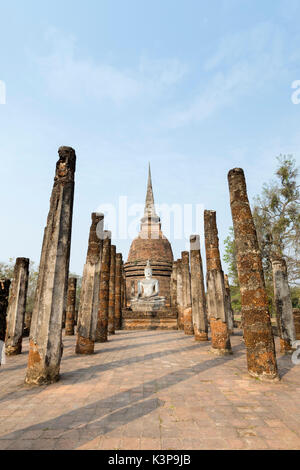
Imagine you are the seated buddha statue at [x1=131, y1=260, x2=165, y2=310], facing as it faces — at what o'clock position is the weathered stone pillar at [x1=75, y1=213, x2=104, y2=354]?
The weathered stone pillar is roughly at 12 o'clock from the seated buddha statue.

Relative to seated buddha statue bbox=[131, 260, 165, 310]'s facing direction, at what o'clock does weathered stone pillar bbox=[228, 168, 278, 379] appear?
The weathered stone pillar is roughly at 12 o'clock from the seated buddha statue.

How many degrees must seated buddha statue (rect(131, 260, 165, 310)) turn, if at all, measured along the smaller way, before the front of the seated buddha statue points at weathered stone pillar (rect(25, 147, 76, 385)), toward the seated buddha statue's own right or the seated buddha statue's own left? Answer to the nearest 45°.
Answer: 0° — it already faces it

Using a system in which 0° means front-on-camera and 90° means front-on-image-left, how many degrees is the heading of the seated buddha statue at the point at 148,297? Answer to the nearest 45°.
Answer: approximately 0°

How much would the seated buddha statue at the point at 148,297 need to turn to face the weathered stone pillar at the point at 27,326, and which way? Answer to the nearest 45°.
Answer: approximately 45° to its right

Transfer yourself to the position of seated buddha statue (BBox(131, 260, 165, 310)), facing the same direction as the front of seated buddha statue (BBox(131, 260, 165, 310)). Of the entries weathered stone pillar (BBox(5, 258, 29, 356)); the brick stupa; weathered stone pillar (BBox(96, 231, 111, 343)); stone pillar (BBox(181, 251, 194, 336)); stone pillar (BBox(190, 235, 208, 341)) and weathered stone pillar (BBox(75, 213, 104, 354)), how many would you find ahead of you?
5

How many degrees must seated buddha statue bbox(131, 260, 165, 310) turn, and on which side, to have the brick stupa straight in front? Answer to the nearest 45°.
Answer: approximately 180°
